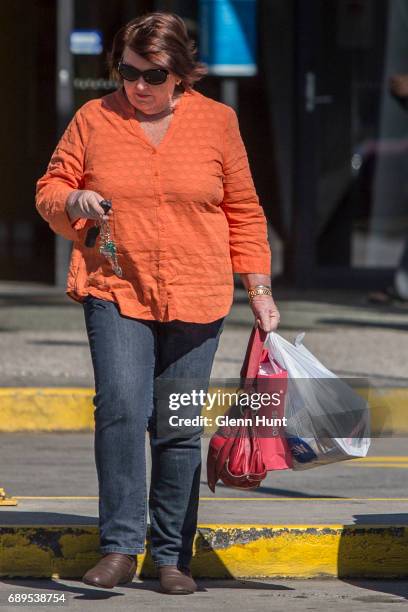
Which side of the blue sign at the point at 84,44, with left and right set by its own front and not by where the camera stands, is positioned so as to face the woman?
front

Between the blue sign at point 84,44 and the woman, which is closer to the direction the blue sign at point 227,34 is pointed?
the woman

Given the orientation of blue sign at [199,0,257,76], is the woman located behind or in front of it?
in front

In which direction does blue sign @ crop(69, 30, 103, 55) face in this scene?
toward the camera

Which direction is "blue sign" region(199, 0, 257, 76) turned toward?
toward the camera

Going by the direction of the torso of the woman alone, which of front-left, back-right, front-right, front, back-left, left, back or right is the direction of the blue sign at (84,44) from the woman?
back

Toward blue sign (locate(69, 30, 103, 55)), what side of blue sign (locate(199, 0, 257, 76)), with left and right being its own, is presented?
right

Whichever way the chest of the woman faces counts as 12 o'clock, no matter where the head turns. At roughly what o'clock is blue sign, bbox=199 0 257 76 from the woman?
The blue sign is roughly at 6 o'clock from the woman.

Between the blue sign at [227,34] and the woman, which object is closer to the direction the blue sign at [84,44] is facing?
the woman
